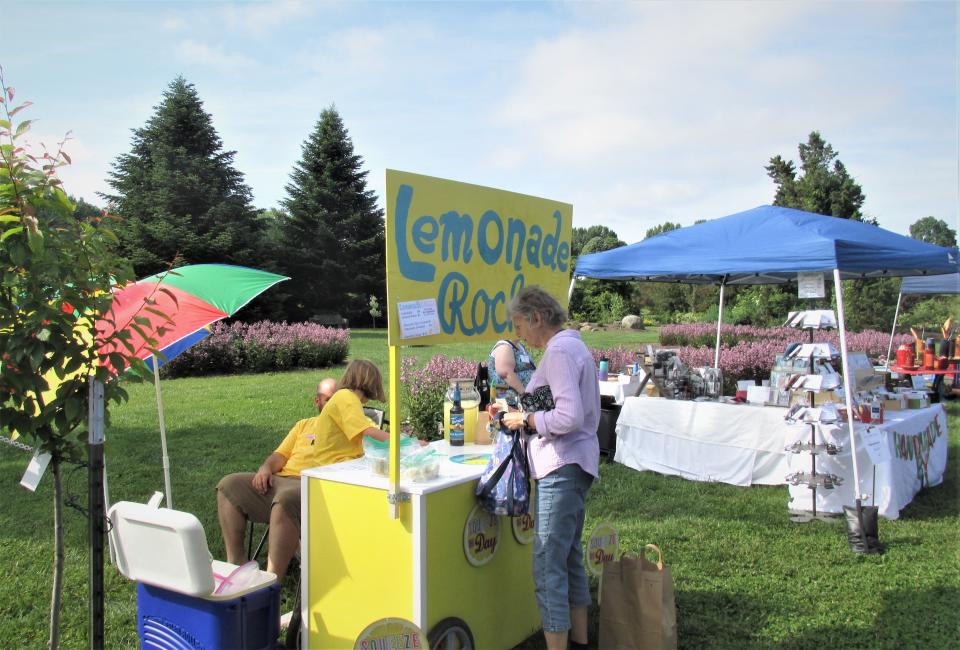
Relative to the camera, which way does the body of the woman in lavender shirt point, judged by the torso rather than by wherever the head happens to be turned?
to the viewer's left

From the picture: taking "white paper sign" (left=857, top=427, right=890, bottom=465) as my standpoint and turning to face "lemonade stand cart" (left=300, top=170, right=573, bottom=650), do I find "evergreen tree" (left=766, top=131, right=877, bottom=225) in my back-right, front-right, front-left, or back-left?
back-right

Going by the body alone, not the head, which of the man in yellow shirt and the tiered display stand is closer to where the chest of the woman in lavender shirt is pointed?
the man in yellow shirt

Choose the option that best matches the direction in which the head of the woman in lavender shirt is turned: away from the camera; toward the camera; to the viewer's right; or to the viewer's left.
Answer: to the viewer's left

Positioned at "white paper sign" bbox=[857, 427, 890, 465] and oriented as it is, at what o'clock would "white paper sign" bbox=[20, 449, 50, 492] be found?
"white paper sign" bbox=[20, 449, 50, 492] is roughly at 1 o'clock from "white paper sign" bbox=[857, 427, 890, 465].

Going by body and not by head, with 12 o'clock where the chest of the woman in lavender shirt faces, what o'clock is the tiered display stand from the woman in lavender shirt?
The tiered display stand is roughly at 4 o'clock from the woman in lavender shirt.

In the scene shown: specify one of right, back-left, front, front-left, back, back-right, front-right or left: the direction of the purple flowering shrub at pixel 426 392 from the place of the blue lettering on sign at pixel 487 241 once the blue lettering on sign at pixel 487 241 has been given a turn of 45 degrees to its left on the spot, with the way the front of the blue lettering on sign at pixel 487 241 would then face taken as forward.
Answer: left
